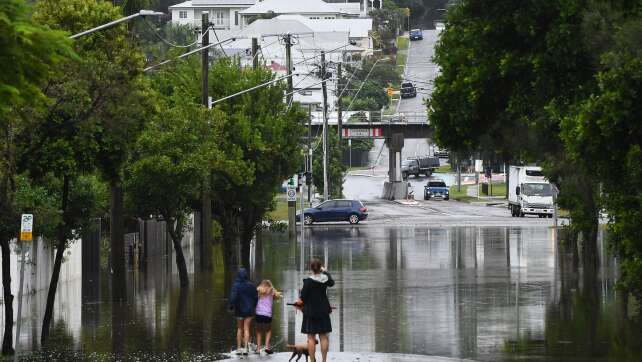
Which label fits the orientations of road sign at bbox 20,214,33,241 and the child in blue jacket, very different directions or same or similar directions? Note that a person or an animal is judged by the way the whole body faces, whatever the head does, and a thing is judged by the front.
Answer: very different directions

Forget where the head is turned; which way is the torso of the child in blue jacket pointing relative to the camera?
away from the camera

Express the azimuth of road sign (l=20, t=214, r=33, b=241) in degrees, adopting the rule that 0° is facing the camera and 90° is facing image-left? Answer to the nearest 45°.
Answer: approximately 0°

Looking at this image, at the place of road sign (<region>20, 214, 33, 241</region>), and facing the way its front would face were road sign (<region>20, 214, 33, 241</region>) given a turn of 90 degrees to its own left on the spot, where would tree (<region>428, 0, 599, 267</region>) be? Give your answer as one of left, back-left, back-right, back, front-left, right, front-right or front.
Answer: front

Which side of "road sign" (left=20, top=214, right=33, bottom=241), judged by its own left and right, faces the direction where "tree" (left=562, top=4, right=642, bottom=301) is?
left

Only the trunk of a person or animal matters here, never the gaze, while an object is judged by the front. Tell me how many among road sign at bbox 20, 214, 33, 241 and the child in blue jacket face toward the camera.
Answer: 1

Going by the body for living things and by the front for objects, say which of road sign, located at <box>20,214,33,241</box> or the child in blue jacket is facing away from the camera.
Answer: the child in blue jacket
